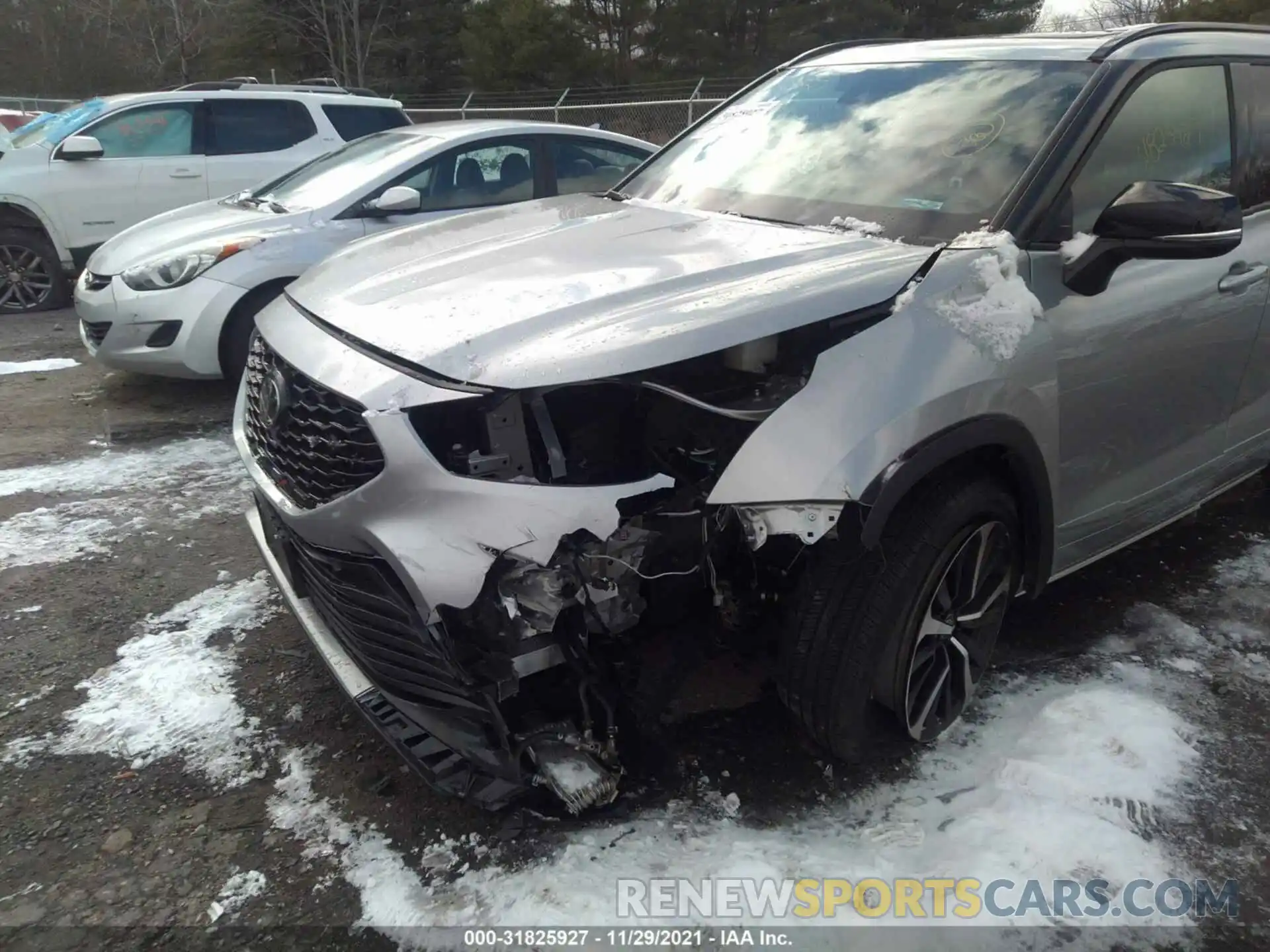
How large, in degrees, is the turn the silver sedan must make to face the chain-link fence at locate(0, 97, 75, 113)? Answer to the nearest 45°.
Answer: approximately 135° to its right

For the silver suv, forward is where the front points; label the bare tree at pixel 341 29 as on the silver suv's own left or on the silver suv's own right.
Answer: on the silver suv's own right

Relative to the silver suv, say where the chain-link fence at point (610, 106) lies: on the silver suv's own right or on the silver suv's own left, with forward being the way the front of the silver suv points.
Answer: on the silver suv's own right

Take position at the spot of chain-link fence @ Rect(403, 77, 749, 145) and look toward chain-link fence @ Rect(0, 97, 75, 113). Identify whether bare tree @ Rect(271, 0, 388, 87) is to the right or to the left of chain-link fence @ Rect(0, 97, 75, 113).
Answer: right

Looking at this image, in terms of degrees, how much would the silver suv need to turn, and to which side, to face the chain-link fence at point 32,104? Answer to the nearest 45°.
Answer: approximately 90° to its right

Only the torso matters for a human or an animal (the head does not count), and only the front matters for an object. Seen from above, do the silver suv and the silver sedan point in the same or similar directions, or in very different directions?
same or similar directions

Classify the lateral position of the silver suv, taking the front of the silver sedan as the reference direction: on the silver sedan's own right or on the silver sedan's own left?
on the silver sedan's own left

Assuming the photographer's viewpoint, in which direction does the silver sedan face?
facing the viewer and to the left of the viewer

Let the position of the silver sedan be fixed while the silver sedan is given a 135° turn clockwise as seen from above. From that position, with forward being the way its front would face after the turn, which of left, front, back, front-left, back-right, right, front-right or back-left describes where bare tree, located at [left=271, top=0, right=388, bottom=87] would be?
front

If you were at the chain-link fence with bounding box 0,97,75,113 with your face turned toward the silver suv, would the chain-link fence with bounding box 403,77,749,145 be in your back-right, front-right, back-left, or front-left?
front-left

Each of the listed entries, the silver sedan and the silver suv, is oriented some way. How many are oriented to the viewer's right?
0
